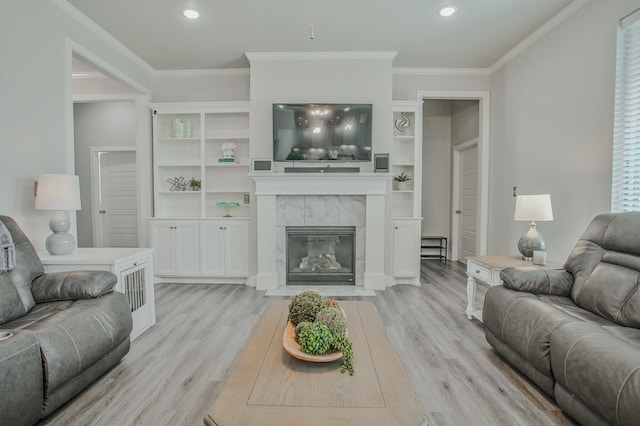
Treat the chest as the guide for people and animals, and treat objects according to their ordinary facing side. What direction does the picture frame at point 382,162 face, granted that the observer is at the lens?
facing the viewer

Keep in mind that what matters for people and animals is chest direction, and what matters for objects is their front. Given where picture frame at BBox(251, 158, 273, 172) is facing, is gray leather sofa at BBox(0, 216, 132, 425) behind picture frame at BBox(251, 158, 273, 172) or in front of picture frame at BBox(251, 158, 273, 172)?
in front

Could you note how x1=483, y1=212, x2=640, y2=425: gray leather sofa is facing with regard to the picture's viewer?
facing the viewer and to the left of the viewer

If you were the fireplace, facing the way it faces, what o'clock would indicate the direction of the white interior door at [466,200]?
The white interior door is roughly at 8 o'clock from the fireplace.

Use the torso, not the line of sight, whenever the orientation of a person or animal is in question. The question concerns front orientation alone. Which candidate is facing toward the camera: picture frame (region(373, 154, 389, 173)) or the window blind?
the picture frame

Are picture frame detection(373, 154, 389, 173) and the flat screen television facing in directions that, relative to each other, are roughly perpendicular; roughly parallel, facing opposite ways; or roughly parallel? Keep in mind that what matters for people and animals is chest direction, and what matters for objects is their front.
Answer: roughly parallel

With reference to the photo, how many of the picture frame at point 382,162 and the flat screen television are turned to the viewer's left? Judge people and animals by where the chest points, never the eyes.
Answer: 0

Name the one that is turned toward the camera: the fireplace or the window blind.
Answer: the fireplace

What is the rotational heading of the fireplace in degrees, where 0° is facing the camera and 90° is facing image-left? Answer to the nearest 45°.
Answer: approximately 0°

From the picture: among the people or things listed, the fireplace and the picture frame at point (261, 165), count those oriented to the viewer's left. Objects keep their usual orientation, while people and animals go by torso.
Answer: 0

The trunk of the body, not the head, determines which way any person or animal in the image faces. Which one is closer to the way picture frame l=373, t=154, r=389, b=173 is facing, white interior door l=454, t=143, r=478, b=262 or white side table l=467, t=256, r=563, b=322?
the white side table

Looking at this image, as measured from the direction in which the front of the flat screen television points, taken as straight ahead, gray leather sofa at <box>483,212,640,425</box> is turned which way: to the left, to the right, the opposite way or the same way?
to the right

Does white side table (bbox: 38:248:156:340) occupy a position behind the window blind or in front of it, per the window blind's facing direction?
in front

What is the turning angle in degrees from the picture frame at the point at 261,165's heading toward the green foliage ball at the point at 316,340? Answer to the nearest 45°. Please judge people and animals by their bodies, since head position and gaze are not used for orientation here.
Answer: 0° — it already faces it

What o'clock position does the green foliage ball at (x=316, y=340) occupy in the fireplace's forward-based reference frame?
The green foliage ball is roughly at 12 o'clock from the fireplace.

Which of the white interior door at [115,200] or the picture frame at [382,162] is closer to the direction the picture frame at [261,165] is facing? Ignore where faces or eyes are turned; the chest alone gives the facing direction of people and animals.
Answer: the picture frame at [382,162]

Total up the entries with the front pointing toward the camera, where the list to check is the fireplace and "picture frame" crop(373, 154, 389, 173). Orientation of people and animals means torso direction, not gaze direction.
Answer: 2
